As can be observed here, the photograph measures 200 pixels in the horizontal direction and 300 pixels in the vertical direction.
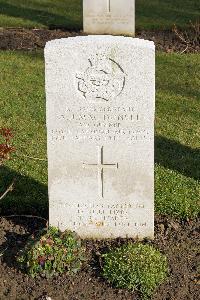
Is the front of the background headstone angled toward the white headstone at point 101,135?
yes

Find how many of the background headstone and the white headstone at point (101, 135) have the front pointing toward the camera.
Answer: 2

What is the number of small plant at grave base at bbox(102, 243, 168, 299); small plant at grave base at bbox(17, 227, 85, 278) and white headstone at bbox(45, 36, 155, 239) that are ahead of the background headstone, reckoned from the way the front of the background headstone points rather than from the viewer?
3

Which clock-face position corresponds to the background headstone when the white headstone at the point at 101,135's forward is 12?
The background headstone is roughly at 6 o'clock from the white headstone.

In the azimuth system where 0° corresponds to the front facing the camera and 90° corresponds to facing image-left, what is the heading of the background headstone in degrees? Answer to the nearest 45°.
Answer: approximately 0°

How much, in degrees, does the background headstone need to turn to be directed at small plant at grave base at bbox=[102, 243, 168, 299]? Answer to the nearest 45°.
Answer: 0° — it already faces it
